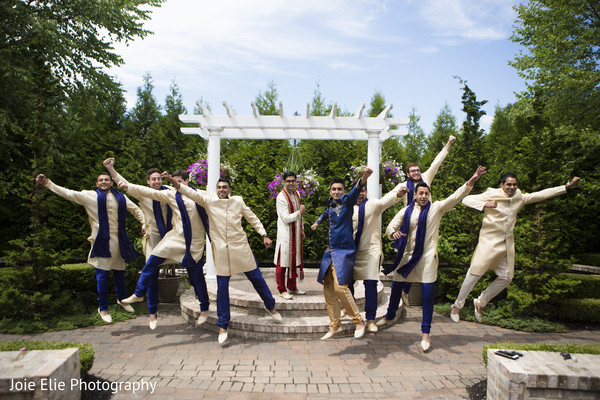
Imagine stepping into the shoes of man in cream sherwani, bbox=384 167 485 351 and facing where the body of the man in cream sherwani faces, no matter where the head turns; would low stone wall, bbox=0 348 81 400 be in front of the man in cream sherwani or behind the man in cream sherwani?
in front

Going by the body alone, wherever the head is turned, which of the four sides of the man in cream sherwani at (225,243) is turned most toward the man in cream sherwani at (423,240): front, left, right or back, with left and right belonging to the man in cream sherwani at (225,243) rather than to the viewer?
left

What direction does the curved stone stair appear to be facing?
toward the camera

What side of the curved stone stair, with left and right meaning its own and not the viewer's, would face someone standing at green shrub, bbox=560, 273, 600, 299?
left

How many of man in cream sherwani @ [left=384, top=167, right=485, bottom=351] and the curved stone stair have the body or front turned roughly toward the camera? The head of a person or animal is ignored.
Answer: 2

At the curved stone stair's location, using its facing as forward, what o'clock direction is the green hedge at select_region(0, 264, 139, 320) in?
The green hedge is roughly at 3 o'clock from the curved stone stair.

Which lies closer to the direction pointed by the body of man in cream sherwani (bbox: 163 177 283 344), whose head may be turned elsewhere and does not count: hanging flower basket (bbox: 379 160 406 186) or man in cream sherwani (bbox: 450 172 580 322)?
the man in cream sherwani

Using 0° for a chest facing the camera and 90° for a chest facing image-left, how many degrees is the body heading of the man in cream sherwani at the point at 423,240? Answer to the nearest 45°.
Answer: approximately 0°

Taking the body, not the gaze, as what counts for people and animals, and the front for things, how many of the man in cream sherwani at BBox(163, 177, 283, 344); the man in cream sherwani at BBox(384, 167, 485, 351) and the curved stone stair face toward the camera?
3
